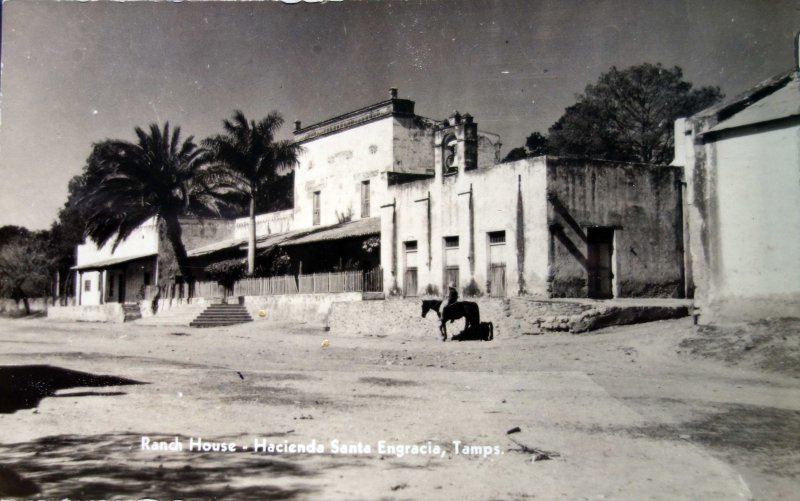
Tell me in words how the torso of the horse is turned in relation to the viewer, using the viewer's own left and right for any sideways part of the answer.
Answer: facing to the left of the viewer

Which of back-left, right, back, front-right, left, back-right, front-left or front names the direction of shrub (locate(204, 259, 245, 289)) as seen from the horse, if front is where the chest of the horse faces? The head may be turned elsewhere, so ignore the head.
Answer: front-right

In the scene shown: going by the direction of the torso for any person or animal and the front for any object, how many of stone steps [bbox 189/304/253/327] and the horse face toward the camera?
1

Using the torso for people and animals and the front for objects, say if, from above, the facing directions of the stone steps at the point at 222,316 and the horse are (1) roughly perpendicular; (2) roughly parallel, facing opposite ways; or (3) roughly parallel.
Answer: roughly perpendicular
